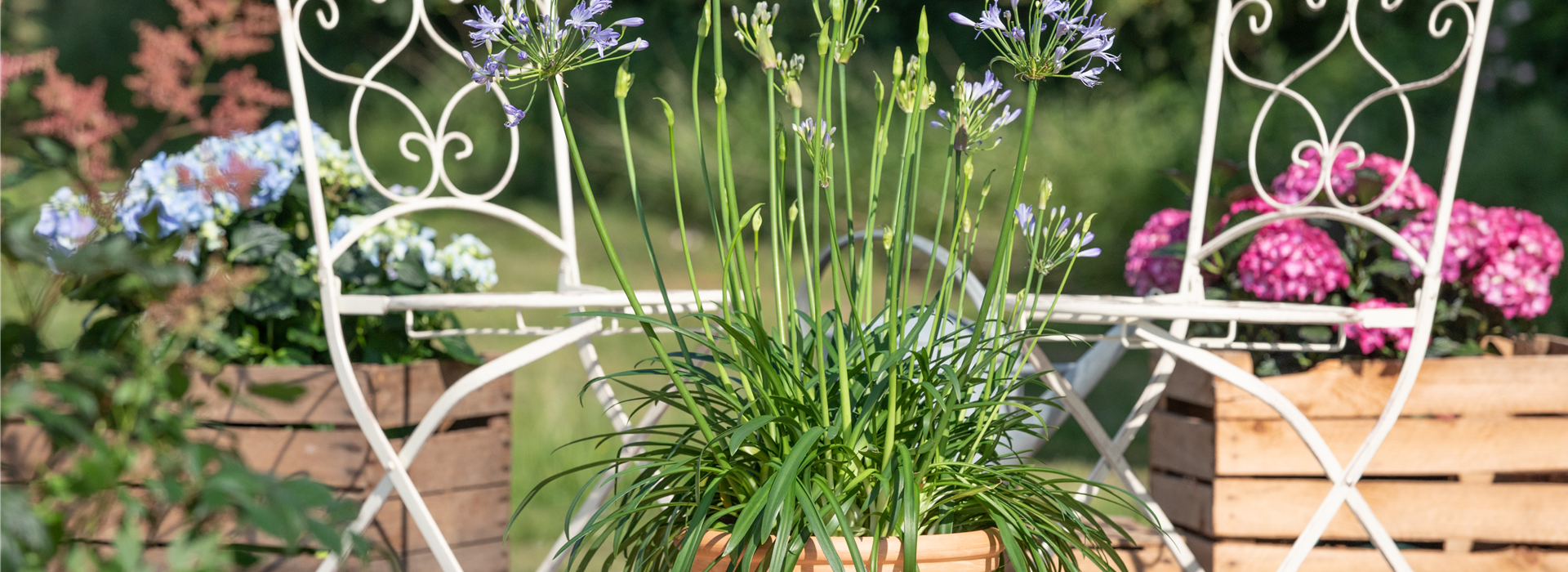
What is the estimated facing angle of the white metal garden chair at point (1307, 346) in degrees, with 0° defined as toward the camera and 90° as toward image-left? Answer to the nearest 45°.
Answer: approximately 45°

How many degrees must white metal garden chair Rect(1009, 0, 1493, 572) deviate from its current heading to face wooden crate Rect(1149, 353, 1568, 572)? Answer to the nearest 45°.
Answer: approximately 180°

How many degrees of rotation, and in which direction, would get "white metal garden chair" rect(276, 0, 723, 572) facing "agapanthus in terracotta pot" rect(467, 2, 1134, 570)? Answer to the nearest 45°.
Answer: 0° — it already faces it

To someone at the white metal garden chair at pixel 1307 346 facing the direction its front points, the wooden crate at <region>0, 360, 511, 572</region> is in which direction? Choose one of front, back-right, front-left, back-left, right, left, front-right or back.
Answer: front-right

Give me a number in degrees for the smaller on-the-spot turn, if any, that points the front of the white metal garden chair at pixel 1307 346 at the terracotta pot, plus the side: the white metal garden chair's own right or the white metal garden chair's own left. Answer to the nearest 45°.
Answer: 0° — it already faces it
